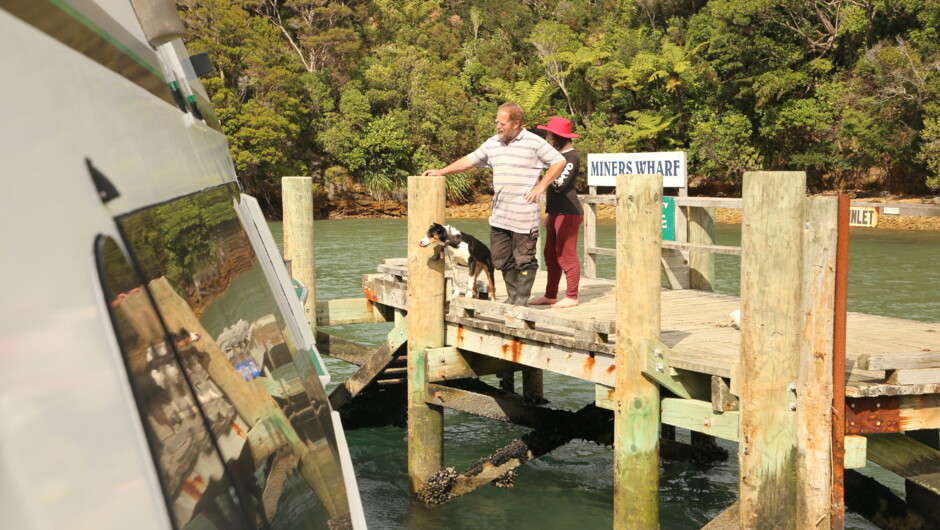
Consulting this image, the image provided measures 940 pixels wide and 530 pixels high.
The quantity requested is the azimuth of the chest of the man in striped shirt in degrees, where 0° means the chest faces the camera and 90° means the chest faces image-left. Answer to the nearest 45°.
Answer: approximately 45°

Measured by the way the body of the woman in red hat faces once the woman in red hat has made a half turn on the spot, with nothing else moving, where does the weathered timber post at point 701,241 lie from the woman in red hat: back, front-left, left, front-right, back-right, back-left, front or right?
front-left

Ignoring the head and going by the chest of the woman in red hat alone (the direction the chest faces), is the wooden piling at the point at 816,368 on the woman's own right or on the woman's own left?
on the woman's own left

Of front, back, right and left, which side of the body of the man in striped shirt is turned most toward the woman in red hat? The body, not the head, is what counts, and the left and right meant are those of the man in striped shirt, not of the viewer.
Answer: back

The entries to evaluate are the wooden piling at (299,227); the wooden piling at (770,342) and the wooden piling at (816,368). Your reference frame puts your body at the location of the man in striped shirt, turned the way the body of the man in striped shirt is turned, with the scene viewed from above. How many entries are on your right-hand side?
1

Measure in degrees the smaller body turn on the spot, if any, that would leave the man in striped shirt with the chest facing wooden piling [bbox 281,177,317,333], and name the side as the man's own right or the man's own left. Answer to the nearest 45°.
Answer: approximately 90° to the man's own right

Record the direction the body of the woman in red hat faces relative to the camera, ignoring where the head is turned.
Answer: to the viewer's left

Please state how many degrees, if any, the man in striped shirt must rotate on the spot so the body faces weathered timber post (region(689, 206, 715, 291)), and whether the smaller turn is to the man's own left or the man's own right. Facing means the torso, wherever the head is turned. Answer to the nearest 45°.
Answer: approximately 180°

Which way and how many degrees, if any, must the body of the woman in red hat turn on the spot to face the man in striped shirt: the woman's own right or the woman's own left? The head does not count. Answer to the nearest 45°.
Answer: approximately 45° to the woman's own left

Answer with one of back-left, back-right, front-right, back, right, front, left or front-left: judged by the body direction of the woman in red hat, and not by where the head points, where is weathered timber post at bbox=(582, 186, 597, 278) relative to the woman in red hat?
right

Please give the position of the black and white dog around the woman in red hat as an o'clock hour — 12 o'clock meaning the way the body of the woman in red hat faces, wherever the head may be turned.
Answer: The black and white dog is roughly at 12 o'clock from the woman in red hat.

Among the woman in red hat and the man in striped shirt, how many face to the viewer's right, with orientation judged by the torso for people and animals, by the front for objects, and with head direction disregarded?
0

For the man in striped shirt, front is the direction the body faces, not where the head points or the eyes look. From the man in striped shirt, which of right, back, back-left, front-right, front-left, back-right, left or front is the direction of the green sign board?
back
